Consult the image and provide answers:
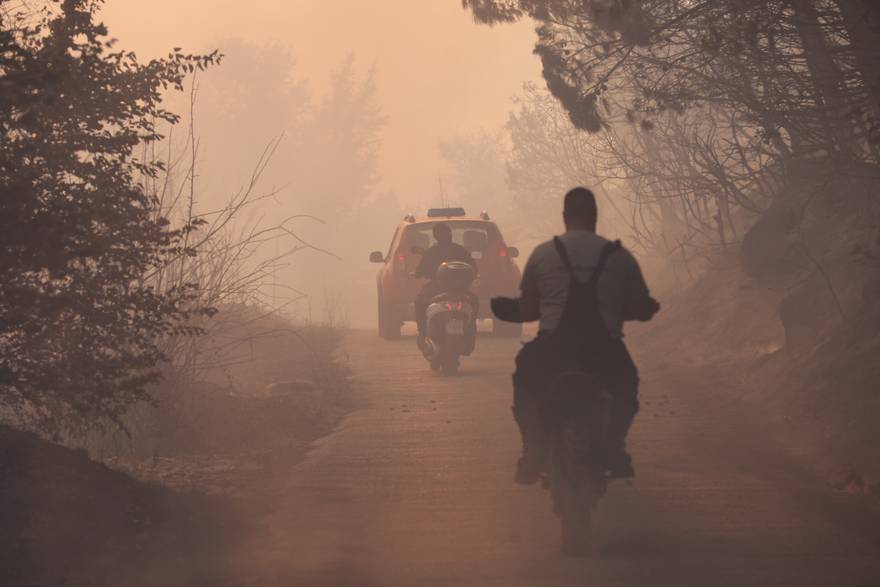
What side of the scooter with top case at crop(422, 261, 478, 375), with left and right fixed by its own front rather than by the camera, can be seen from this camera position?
back

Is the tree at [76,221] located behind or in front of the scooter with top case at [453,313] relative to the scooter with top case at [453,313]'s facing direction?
behind

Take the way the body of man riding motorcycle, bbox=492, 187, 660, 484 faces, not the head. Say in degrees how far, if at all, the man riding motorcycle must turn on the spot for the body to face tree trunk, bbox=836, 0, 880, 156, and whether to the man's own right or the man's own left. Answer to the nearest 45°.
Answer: approximately 45° to the man's own right

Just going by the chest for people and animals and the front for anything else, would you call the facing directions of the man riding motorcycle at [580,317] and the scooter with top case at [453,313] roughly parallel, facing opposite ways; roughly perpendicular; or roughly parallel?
roughly parallel

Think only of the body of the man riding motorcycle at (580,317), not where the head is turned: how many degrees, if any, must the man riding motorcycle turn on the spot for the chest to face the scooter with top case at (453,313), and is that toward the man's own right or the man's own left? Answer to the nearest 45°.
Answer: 0° — they already face it

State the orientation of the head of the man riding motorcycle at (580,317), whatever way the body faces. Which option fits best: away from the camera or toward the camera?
away from the camera

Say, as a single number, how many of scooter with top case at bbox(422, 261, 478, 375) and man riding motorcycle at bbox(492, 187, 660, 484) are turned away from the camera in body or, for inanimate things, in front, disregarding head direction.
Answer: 2

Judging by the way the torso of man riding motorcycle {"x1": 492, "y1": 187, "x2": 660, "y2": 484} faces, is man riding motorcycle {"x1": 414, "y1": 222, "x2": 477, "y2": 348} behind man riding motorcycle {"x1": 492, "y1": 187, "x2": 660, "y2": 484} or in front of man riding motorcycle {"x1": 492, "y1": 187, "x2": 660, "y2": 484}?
in front

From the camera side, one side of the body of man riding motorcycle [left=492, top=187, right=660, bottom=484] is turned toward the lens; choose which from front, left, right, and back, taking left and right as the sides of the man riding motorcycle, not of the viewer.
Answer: back

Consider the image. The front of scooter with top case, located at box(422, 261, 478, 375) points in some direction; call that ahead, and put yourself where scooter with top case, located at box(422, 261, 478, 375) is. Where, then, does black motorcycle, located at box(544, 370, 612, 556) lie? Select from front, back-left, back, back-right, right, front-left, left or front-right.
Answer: back

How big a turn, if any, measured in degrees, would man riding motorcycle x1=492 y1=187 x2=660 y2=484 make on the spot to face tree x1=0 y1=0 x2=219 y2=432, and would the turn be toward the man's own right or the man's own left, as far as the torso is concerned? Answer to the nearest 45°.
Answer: approximately 90° to the man's own left

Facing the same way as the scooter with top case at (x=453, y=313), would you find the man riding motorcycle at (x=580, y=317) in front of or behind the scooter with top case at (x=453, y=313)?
behind
